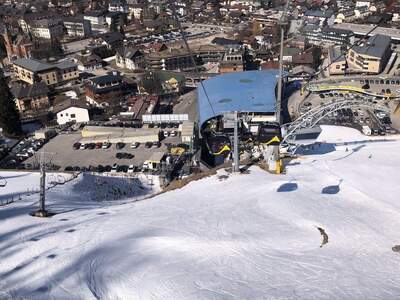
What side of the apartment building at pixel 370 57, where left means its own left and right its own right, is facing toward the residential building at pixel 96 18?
right

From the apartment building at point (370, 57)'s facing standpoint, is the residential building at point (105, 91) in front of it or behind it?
in front

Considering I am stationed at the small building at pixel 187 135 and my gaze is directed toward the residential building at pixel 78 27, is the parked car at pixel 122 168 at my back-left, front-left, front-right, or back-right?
back-left

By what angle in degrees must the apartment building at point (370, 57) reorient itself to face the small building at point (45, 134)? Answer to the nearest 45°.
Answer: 0° — it already faces it

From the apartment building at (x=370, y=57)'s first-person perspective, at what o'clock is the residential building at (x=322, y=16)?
The residential building is roughly at 4 o'clock from the apartment building.

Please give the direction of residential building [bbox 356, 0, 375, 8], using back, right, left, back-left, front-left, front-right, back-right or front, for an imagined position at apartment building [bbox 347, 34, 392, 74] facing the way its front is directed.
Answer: back-right

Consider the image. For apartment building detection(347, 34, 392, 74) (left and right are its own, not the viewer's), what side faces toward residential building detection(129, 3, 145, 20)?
right

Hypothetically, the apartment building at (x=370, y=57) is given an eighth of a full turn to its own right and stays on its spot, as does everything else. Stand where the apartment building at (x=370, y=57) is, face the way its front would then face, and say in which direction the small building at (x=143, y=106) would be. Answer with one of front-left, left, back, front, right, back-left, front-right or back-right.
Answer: front-left

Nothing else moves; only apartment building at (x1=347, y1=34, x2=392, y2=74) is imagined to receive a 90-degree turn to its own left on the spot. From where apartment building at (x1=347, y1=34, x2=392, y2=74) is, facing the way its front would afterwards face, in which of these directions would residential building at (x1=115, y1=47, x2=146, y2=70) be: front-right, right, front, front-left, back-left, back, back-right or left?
back-right

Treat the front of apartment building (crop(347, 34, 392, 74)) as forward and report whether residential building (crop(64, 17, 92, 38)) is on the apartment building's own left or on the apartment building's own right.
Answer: on the apartment building's own right

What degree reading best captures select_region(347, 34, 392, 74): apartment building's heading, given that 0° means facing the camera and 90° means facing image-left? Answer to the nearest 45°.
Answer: approximately 45°

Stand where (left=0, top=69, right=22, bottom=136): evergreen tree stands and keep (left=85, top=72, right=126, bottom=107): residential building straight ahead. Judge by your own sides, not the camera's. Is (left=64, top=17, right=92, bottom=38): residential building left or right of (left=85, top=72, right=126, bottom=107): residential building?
left
